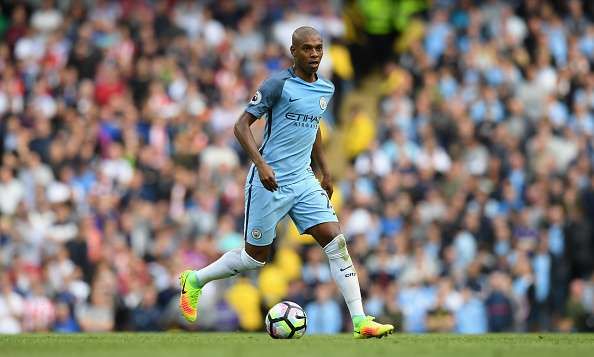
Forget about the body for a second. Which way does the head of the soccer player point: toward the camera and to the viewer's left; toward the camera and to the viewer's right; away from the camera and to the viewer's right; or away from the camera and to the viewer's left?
toward the camera and to the viewer's right

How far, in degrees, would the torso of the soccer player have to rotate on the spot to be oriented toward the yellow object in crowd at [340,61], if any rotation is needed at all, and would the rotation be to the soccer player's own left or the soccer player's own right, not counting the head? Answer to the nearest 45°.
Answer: approximately 135° to the soccer player's own left

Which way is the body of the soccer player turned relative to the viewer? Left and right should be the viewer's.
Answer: facing the viewer and to the right of the viewer
